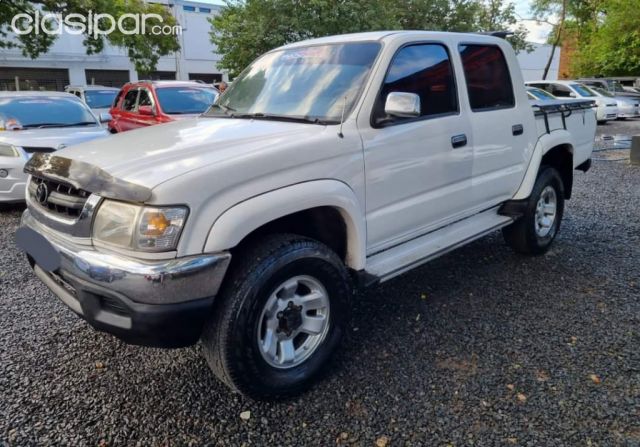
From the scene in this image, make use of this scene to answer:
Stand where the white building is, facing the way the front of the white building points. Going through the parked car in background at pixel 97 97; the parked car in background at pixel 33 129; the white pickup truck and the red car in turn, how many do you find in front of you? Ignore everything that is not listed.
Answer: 4

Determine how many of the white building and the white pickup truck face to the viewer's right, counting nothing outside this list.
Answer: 0

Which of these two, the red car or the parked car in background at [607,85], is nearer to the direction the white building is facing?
the red car

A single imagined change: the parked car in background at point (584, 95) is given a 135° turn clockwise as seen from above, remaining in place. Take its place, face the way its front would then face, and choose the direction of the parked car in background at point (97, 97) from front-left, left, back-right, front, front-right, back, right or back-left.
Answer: front-left

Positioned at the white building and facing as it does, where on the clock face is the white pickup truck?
The white pickup truck is roughly at 12 o'clock from the white building.

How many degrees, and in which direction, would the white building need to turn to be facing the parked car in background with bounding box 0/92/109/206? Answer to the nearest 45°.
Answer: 0° — it already faces it

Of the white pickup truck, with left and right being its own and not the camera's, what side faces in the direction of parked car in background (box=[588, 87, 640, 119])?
back

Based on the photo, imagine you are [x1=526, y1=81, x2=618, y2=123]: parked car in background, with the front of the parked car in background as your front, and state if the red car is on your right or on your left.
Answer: on your right

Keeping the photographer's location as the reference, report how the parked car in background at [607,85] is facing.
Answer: facing the viewer and to the right of the viewer

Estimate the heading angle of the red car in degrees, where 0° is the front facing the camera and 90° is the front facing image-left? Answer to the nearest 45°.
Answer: approximately 315°
